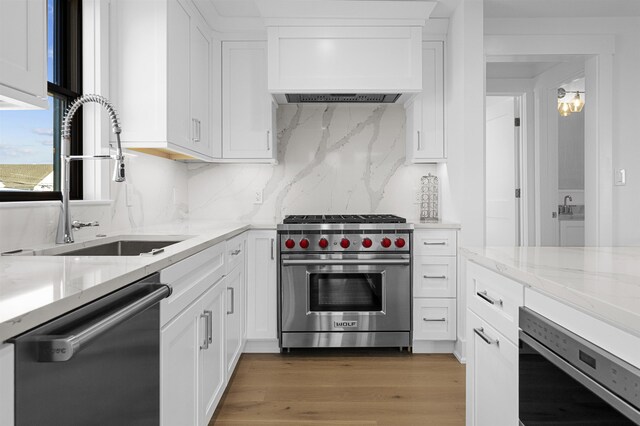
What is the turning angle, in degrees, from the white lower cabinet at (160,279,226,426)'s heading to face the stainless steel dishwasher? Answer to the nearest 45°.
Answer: approximately 45° to its right

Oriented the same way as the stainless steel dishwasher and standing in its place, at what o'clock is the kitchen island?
The kitchen island is roughly at 11 o'clock from the stainless steel dishwasher.

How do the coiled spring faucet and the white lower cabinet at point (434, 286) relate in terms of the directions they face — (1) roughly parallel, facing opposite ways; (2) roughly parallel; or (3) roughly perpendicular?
roughly perpendicular

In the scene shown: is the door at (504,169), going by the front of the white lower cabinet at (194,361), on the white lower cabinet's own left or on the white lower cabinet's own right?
on the white lower cabinet's own left

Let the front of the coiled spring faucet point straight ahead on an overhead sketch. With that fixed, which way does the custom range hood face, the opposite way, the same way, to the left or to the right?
to the right

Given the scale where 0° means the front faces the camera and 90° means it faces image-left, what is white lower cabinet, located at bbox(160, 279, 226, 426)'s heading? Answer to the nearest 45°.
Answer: approximately 315°

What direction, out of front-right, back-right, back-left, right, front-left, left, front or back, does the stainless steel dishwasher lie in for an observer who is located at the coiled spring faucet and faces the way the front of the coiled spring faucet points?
front-right

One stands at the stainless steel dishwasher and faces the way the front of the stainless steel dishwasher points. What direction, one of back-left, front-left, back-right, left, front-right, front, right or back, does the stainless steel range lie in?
left

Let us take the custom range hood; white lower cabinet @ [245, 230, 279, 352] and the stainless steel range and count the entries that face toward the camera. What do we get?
3

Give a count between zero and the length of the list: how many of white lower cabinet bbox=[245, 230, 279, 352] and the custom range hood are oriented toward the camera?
2

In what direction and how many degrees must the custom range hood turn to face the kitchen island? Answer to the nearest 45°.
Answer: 0° — it already faces it

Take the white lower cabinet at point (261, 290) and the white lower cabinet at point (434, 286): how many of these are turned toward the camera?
2

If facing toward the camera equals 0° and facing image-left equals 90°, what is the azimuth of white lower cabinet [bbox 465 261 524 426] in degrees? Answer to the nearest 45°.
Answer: approximately 45°
